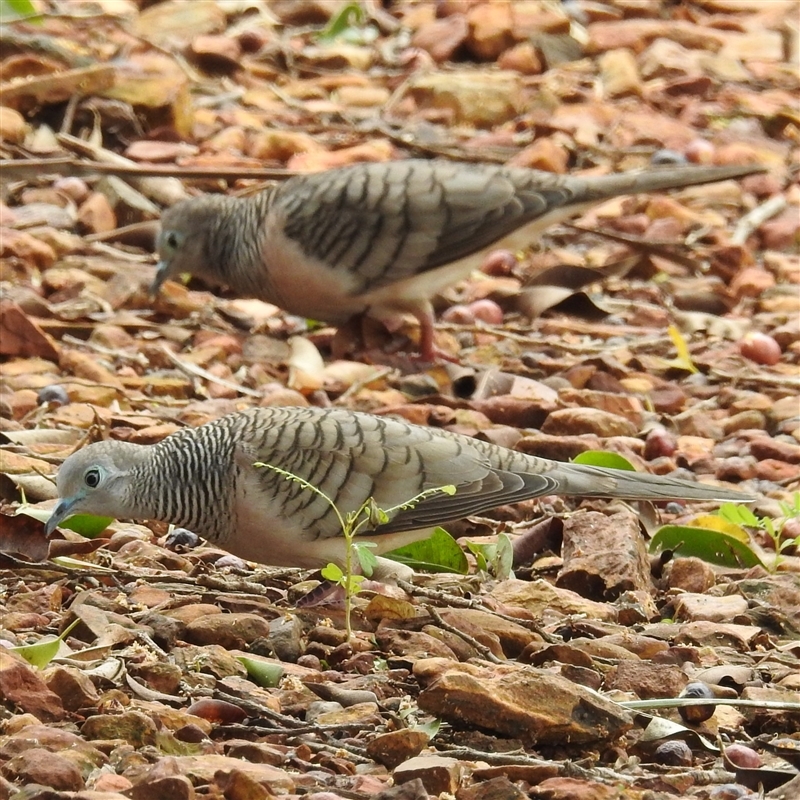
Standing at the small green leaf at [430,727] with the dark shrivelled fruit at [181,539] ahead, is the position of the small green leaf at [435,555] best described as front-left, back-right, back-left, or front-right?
front-right

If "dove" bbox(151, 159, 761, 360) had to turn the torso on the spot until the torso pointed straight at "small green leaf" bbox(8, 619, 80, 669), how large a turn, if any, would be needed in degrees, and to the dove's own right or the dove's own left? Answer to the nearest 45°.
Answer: approximately 90° to the dove's own left

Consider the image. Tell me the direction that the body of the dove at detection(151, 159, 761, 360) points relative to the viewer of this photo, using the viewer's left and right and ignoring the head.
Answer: facing to the left of the viewer

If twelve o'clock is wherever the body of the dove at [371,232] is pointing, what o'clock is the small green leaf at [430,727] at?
The small green leaf is roughly at 9 o'clock from the dove.

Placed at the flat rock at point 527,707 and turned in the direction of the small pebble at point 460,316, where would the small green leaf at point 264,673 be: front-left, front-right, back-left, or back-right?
front-left

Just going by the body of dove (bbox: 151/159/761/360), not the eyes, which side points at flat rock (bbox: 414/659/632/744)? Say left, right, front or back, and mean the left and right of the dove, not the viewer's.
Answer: left

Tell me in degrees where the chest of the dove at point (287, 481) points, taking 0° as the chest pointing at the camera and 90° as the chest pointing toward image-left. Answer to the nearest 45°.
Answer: approximately 90°

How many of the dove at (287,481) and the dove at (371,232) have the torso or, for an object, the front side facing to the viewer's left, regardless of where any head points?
2

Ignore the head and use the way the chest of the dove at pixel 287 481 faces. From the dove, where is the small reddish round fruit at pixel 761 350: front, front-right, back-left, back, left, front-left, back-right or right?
back-right

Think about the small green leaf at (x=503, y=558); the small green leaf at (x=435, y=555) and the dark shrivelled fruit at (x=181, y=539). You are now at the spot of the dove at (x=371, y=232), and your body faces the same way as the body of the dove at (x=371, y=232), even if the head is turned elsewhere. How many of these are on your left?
3

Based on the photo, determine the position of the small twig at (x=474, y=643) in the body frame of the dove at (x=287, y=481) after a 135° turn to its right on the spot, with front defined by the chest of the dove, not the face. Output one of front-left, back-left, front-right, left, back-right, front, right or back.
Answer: right
